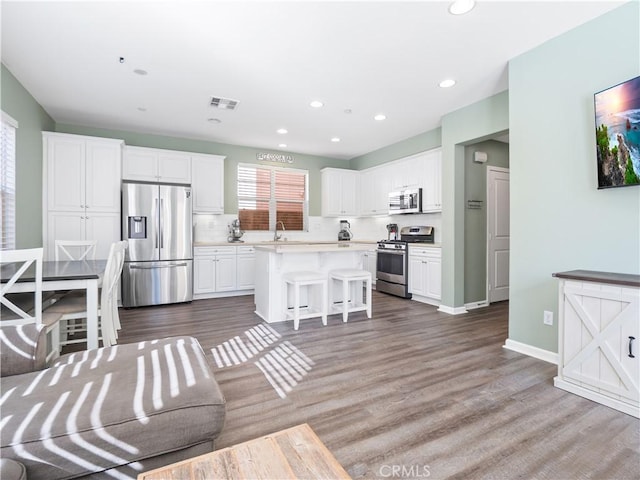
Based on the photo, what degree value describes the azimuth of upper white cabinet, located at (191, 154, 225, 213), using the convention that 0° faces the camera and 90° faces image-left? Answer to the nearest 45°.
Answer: approximately 0°

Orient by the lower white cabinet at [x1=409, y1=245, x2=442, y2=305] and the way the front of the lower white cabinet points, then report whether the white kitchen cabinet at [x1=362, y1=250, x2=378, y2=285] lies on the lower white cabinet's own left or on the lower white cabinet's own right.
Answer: on the lower white cabinet's own right

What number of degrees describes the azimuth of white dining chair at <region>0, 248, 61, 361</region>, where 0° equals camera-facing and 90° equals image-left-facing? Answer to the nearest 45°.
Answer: approximately 225°

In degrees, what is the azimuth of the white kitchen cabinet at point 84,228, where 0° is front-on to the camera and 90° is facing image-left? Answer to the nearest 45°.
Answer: approximately 0°

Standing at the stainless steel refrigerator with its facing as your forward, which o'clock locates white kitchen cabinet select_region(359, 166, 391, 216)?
The white kitchen cabinet is roughly at 9 o'clock from the stainless steel refrigerator.

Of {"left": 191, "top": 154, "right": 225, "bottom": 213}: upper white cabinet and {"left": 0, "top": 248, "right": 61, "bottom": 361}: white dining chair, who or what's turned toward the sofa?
the upper white cabinet

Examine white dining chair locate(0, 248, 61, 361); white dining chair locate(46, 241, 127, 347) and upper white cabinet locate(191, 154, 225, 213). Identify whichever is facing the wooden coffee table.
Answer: the upper white cabinet
